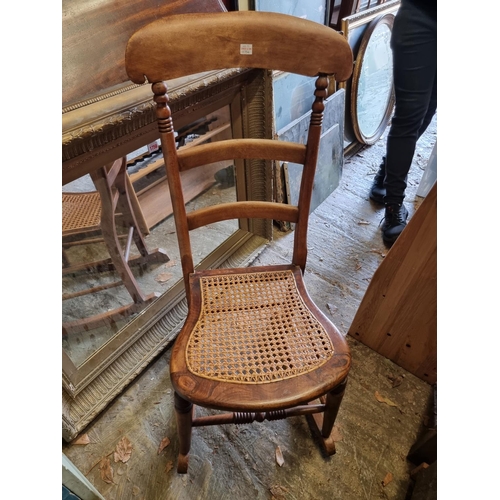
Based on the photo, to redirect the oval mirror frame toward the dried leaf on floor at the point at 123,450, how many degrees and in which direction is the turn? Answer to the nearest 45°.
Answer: approximately 45° to its right

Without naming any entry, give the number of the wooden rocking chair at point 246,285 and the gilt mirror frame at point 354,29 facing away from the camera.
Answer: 0

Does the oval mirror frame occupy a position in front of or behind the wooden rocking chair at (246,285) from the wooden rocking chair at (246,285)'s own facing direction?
behind

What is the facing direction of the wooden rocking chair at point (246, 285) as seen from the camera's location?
facing the viewer

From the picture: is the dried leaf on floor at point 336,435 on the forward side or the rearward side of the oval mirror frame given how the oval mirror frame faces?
on the forward side

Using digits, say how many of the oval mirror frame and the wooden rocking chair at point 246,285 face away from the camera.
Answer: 0

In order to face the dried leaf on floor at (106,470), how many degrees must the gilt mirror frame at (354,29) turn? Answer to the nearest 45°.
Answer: approximately 45° to its right

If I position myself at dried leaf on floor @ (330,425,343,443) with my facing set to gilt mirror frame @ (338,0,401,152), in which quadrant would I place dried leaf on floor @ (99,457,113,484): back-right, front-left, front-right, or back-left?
back-left
